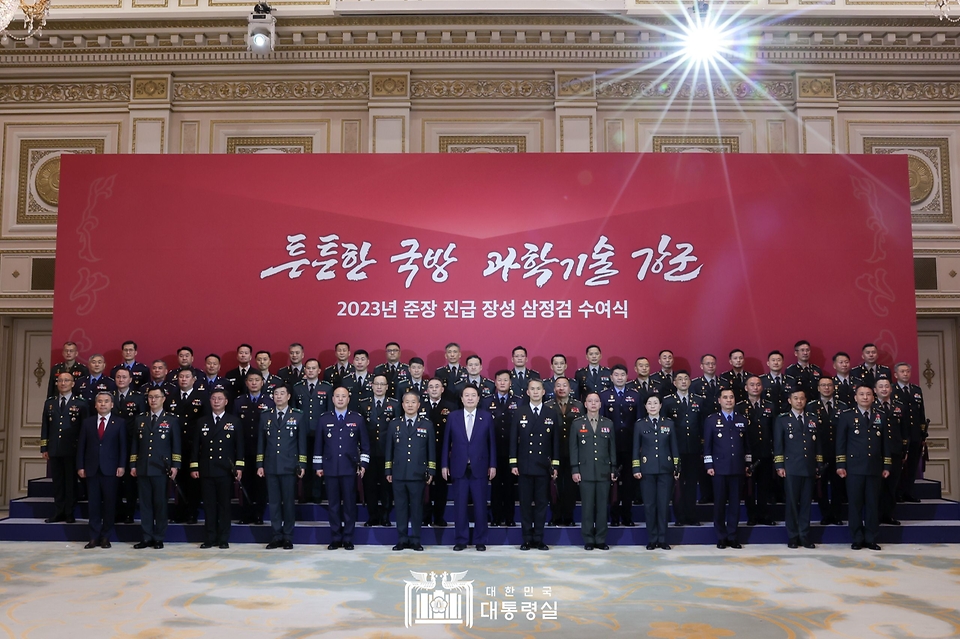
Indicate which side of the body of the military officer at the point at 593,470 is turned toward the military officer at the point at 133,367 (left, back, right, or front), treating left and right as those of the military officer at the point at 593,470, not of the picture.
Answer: right

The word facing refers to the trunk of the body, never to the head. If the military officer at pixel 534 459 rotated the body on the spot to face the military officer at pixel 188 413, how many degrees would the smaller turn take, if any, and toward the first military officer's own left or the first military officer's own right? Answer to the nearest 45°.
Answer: approximately 90° to the first military officer's own right

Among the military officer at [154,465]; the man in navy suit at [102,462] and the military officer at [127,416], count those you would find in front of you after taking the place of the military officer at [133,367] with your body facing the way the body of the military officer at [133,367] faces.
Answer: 3

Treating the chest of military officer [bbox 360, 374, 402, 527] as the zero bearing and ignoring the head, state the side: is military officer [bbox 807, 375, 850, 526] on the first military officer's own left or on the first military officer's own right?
on the first military officer's own left

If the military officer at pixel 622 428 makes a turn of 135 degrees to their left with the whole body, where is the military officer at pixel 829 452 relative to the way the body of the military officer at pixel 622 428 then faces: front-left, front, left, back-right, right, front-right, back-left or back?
front-right
